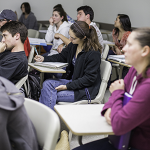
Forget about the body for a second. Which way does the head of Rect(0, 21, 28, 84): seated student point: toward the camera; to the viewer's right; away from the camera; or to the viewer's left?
to the viewer's left

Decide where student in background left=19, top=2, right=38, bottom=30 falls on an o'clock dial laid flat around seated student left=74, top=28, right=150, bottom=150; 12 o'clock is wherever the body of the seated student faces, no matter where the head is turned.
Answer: The student in background is roughly at 2 o'clock from the seated student.

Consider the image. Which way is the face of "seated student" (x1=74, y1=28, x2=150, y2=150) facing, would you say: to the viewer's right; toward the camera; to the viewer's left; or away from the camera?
to the viewer's left

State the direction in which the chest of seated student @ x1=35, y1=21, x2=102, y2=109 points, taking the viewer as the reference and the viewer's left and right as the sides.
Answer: facing to the left of the viewer

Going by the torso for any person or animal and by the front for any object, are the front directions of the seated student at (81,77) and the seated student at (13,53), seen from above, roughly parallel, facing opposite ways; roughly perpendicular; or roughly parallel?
roughly parallel

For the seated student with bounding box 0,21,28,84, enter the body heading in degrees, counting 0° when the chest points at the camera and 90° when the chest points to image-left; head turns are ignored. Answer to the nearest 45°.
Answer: approximately 90°

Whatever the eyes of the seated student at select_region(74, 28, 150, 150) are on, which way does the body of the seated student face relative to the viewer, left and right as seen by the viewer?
facing to the left of the viewer

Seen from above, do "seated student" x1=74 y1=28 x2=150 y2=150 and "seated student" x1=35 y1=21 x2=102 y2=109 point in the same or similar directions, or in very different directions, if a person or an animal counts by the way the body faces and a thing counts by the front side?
same or similar directions
